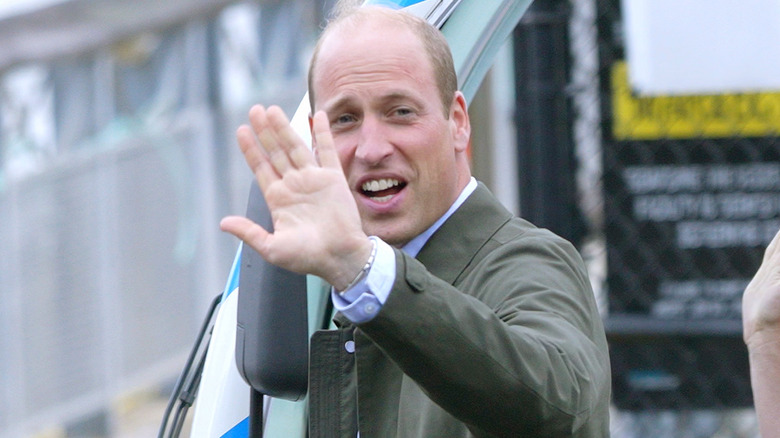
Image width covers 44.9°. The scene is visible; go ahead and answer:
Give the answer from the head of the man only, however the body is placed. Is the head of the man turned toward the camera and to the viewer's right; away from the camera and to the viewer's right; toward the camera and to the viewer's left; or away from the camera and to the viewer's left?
toward the camera and to the viewer's left

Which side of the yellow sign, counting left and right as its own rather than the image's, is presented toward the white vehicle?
front

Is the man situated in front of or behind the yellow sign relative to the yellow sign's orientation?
in front

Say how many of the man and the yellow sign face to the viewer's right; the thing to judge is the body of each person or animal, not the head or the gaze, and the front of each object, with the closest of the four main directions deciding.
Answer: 0

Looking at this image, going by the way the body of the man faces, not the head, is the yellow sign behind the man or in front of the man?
behind

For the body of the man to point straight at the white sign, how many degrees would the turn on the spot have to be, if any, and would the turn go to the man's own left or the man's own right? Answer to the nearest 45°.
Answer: approximately 180°

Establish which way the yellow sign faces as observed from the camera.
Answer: facing the viewer

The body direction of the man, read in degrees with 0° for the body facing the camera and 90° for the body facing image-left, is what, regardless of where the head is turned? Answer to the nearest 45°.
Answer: approximately 45°
